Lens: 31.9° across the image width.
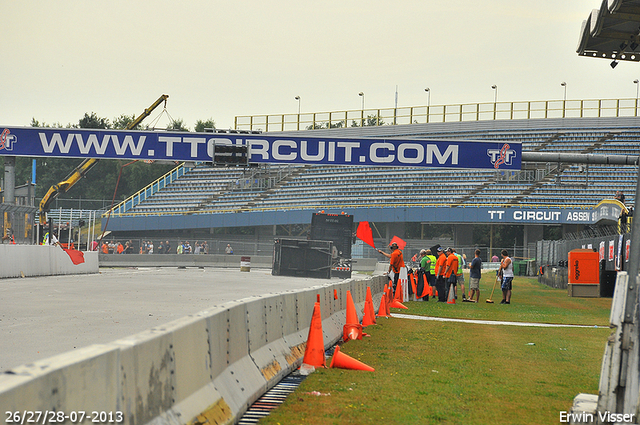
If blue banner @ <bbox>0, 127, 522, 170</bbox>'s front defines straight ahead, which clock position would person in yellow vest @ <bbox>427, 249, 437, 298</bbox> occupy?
The person in yellow vest is roughly at 10 o'clock from the blue banner.

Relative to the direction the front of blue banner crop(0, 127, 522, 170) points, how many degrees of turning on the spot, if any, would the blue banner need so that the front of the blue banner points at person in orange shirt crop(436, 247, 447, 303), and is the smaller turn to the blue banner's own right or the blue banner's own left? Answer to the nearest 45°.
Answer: approximately 45° to the blue banner's own left

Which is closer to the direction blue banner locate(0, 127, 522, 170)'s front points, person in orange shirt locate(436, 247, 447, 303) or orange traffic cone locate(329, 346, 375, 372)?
the orange traffic cone

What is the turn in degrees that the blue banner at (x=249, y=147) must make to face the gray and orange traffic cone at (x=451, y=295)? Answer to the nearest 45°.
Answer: approximately 45° to its left

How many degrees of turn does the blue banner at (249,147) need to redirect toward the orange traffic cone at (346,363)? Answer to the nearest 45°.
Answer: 0° — it already faces it

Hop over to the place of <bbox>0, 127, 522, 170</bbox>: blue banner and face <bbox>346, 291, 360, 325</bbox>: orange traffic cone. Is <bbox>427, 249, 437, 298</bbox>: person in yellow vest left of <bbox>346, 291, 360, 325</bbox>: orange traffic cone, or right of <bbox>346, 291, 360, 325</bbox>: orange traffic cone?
left

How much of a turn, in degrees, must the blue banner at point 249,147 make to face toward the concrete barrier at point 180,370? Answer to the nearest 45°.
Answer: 0° — it already faces it

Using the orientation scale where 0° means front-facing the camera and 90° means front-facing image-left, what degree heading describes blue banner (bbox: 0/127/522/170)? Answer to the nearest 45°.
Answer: approximately 0°

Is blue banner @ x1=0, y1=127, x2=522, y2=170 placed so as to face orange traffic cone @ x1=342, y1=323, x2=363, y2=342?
yes

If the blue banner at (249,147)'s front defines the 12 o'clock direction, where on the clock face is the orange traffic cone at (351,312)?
The orange traffic cone is roughly at 12 o'clock from the blue banner.
